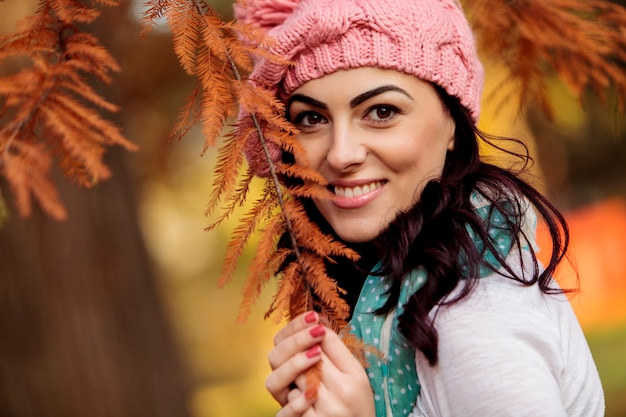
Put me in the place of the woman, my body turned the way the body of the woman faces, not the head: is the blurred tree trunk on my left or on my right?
on my right

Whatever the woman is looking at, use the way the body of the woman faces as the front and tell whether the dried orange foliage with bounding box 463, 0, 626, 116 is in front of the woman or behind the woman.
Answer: behind

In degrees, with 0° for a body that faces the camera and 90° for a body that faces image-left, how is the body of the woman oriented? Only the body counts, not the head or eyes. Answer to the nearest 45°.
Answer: approximately 45°
